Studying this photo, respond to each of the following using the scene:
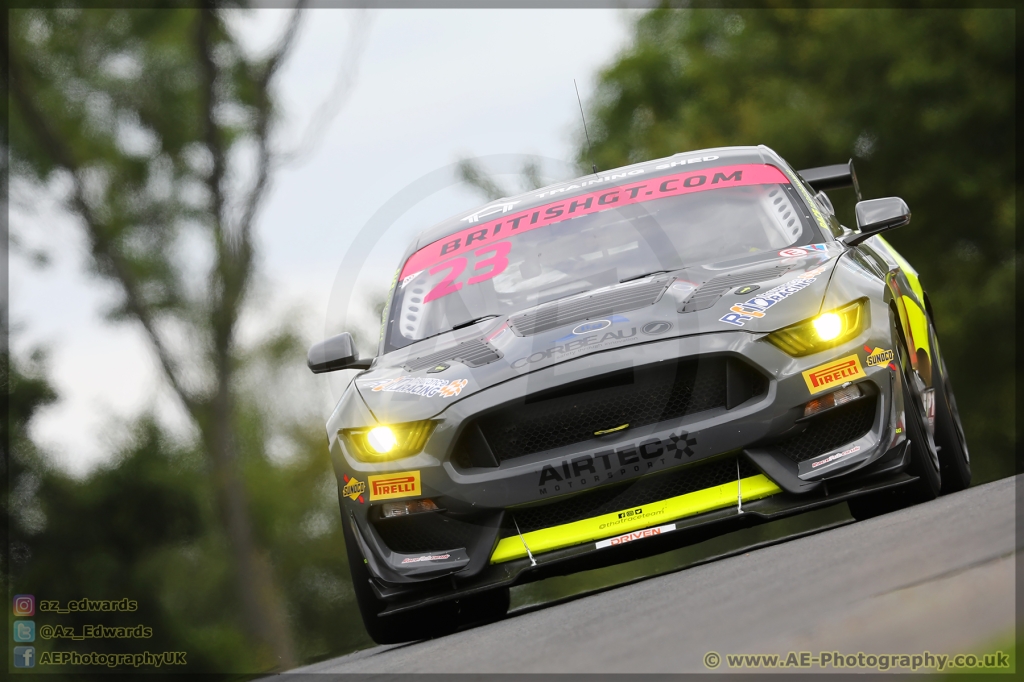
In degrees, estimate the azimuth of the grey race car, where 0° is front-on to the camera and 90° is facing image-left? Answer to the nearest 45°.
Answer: approximately 0°
